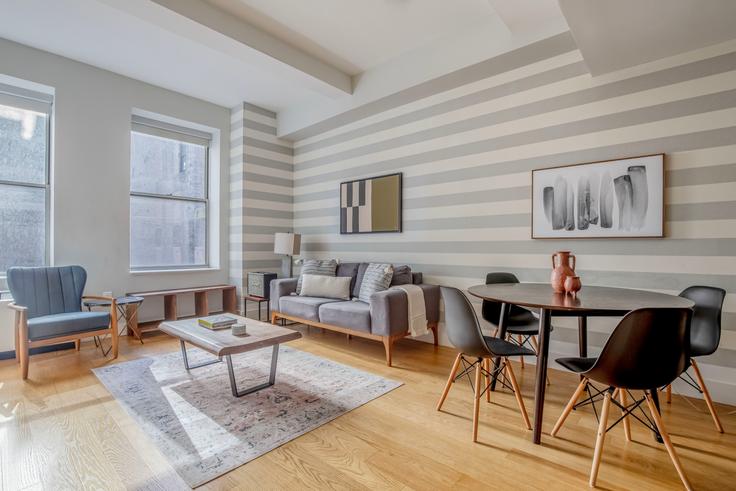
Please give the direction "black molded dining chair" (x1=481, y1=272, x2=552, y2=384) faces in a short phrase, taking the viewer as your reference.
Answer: facing the viewer and to the right of the viewer

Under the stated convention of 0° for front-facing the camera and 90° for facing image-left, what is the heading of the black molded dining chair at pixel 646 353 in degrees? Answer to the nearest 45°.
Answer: approximately 135°

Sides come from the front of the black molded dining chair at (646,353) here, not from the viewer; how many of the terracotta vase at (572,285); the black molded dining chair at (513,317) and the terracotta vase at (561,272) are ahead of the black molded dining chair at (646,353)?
3

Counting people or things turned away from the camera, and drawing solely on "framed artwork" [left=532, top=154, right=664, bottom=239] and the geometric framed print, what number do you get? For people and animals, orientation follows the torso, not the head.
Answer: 0

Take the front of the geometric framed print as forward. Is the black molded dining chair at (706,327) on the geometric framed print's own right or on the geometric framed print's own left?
on the geometric framed print's own left

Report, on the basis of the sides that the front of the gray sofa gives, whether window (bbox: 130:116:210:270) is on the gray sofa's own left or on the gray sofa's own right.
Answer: on the gray sofa's own right

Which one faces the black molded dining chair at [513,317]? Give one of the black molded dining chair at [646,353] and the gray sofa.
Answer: the black molded dining chair at [646,353]

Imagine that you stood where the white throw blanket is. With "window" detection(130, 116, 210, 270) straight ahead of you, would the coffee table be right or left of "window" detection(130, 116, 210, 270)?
left

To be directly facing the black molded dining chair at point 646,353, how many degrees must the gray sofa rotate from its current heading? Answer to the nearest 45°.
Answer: approximately 90° to its left

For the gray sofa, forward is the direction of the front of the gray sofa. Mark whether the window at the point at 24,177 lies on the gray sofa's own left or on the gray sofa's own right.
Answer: on the gray sofa's own right

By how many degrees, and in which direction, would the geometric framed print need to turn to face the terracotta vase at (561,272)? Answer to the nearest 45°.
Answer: approximately 90° to its left

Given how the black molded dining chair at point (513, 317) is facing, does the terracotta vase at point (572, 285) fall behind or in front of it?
in front

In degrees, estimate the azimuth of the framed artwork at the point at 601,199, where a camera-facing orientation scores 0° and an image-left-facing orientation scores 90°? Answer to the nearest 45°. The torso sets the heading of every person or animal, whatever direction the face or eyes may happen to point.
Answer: approximately 45°

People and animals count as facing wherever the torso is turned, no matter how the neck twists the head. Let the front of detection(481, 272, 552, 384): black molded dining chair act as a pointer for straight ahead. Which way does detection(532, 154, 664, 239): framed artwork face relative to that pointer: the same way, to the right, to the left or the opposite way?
to the right
